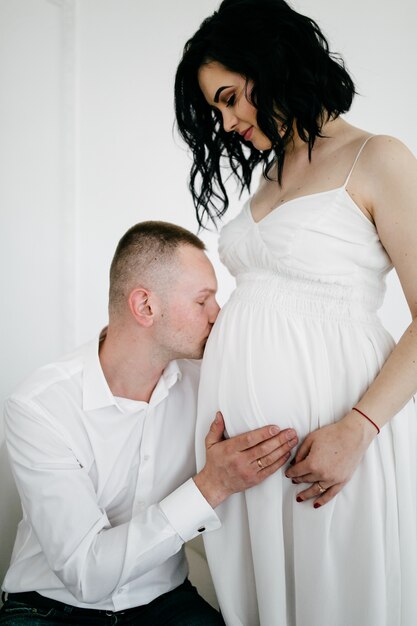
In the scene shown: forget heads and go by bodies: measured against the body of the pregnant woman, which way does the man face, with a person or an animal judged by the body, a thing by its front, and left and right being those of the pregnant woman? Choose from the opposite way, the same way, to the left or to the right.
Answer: to the left

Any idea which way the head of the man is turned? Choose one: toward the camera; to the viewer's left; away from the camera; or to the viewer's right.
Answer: to the viewer's right

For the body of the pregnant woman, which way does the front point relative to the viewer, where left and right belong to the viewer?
facing the viewer and to the left of the viewer

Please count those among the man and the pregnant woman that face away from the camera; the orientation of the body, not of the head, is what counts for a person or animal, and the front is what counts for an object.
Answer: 0

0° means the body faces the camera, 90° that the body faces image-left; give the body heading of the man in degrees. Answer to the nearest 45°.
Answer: approximately 315°
